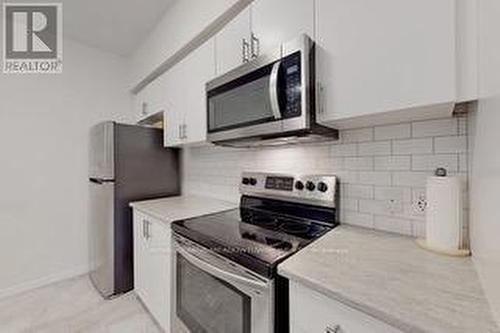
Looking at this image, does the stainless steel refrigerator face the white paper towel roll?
no

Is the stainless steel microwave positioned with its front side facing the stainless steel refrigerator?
no

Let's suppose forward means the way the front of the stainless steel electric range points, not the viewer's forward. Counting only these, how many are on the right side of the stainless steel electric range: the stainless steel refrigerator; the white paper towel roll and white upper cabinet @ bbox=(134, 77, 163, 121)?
2

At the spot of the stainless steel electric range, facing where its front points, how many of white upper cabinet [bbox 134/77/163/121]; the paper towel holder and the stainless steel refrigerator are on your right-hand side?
2

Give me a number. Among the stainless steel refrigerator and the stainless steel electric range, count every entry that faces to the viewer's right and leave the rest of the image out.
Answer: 0

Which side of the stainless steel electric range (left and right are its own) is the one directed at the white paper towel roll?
left

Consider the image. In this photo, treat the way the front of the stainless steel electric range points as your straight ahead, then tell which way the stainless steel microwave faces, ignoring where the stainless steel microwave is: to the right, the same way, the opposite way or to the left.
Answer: the same way

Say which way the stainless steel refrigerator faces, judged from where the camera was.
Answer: facing to the left of the viewer

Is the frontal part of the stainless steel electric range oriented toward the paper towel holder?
no

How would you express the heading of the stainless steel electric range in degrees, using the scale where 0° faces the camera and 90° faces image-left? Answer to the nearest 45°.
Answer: approximately 45°

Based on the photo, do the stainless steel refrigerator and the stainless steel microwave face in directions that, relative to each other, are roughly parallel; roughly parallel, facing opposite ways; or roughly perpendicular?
roughly parallel

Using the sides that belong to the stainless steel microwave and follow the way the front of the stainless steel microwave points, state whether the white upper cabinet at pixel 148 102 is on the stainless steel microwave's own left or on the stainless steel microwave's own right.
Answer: on the stainless steel microwave's own right

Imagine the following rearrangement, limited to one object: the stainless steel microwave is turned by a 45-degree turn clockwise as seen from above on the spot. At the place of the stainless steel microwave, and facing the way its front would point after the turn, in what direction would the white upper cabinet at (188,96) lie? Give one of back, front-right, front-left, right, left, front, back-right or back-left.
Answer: front-right

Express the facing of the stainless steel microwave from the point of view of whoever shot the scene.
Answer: facing the viewer and to the left of the viewer

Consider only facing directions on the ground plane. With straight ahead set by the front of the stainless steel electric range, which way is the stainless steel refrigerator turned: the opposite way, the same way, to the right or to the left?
the same way
